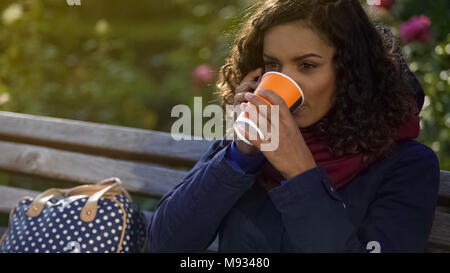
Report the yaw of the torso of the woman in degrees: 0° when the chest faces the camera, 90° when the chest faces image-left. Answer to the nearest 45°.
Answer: approximately 45°

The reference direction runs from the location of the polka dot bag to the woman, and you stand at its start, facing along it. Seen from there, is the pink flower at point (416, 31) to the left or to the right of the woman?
left

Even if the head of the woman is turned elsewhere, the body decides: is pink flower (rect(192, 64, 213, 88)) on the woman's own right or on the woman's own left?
on the woman's own right

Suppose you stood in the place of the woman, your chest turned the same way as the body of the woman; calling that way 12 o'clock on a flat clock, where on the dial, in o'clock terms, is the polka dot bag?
The polka dot bag is roughly at 2 o'clock from the woman.

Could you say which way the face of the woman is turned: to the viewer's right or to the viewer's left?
to the viewer's left

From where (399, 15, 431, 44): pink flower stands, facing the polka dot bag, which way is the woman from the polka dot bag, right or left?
left
